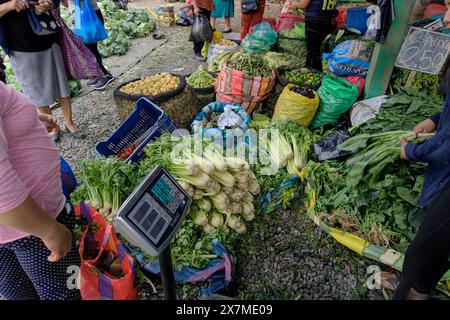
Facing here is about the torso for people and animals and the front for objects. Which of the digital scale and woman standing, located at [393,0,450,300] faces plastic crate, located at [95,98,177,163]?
the woman standing

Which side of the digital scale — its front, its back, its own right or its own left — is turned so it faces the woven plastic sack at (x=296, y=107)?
back

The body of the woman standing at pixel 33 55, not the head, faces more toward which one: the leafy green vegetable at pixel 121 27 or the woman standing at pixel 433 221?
the woman standing

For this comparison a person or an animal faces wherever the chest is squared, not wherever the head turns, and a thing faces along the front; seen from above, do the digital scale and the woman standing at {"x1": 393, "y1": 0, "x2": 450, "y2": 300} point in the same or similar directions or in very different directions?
very different directions

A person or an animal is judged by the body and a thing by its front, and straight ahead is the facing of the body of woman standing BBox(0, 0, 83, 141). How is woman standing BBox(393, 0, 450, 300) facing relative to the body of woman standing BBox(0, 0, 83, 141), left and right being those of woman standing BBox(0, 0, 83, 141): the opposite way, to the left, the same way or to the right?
the opposite way

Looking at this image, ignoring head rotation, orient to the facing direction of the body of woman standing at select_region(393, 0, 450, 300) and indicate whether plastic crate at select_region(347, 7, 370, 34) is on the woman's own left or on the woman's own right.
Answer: on the woman's own right

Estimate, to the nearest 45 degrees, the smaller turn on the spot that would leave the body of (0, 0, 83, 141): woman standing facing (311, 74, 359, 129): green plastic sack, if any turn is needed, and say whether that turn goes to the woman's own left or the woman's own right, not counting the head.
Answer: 0° — they already face it

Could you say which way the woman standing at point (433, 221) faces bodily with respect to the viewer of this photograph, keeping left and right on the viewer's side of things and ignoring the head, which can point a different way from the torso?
facing to the left of the viewer

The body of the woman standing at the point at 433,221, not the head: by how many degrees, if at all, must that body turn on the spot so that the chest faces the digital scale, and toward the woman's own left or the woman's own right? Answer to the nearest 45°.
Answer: approximately 45° to the woman's own left

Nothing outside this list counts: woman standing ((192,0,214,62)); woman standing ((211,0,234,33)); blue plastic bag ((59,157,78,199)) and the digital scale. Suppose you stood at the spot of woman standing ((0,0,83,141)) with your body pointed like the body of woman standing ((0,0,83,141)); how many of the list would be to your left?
2

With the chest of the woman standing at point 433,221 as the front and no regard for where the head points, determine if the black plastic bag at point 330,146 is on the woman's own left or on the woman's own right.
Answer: on the woman's own right
